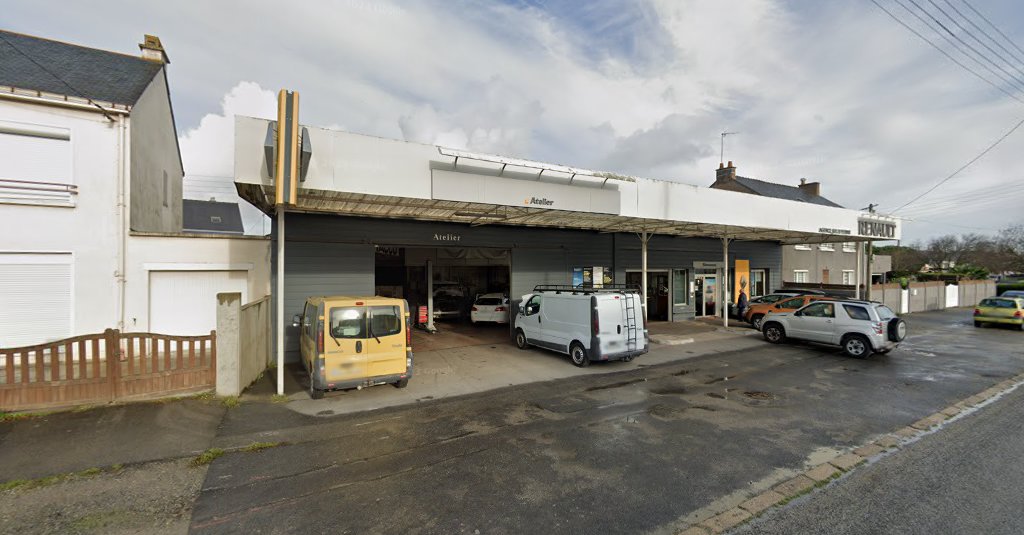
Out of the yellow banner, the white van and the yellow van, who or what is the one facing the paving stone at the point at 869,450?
the yellow banner

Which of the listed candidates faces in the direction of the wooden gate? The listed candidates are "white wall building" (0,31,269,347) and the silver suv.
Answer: the white wall building

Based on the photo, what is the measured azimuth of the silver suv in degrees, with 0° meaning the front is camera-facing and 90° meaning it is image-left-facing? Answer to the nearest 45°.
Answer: approximately 135°

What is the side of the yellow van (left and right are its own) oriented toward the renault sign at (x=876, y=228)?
right

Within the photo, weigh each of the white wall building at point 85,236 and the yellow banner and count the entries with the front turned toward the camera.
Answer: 2

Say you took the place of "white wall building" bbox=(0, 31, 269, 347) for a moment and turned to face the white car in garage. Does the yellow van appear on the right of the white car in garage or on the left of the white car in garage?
right

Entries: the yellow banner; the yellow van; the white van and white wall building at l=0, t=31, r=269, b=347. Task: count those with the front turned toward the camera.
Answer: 2

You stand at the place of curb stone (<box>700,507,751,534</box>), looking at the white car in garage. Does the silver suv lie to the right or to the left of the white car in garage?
right

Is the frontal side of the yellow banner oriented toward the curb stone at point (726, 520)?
yes

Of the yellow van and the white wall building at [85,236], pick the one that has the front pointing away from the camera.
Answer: the yellow van

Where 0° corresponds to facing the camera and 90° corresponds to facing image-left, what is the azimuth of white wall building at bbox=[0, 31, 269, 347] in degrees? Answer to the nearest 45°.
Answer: approximately 0°

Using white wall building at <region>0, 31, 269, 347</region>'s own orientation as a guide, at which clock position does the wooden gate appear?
The wooden gate is roughly at 12 o'clock from the white wall building.

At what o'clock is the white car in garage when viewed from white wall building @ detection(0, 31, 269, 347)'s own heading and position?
The white car in garage is roughly at 9 o'clock from the white wall building.

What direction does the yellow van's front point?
away from the camera
